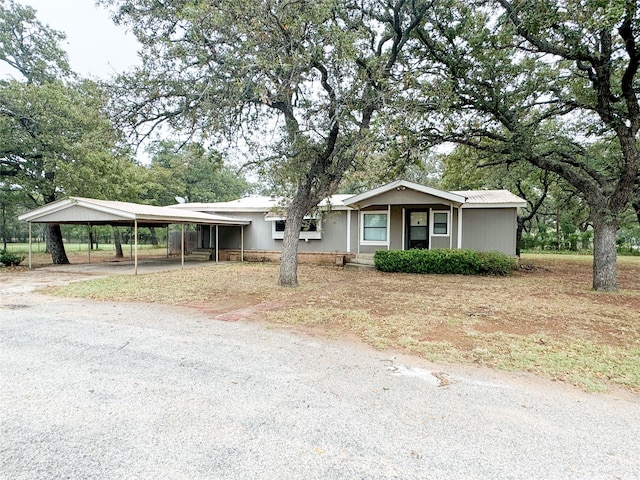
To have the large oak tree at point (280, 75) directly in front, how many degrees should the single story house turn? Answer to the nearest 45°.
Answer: approximately 45° to its right

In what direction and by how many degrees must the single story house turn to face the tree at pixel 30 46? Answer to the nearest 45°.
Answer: approximately 90° to its right

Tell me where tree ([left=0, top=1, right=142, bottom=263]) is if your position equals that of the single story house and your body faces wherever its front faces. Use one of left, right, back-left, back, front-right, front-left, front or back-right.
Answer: right

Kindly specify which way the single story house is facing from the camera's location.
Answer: facing the viewer

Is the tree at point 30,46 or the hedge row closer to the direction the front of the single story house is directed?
the hedge row

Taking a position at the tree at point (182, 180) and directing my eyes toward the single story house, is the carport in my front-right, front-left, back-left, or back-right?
front-right

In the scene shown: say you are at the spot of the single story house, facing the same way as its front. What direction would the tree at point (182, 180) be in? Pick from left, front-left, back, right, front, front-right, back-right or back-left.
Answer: back-right

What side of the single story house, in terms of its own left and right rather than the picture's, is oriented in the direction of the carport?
right

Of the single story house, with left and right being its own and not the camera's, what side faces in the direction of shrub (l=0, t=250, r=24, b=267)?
right
